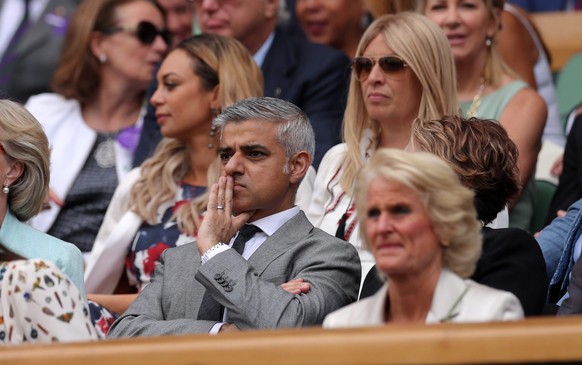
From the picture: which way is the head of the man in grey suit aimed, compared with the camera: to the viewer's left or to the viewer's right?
to the viewer's left

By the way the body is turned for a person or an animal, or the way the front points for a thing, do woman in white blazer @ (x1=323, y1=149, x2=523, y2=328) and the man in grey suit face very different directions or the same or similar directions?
same or similar directions

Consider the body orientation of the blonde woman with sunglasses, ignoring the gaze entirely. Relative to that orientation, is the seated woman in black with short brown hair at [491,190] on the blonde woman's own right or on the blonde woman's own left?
on the blonde woman's own left

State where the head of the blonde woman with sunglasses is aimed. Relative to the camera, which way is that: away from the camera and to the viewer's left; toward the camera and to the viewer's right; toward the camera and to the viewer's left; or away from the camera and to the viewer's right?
toward the camera and to the viewer's left

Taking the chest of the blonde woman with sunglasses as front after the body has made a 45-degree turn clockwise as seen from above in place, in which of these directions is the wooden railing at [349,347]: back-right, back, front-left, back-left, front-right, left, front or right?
left

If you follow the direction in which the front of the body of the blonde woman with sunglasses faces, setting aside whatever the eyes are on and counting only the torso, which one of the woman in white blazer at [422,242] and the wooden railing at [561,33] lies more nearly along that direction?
the woman in white blazer

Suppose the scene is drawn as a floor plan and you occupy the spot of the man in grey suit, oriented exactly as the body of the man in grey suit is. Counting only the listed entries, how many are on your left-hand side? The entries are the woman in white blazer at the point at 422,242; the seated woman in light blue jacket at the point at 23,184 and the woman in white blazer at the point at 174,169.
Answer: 1

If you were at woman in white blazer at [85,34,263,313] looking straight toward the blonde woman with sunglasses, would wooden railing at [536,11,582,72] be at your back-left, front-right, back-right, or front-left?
front-left

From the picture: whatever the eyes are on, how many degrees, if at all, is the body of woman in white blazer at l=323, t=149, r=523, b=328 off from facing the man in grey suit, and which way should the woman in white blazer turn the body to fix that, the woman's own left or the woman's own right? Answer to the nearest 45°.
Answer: approximately 90° to the woman's own right
